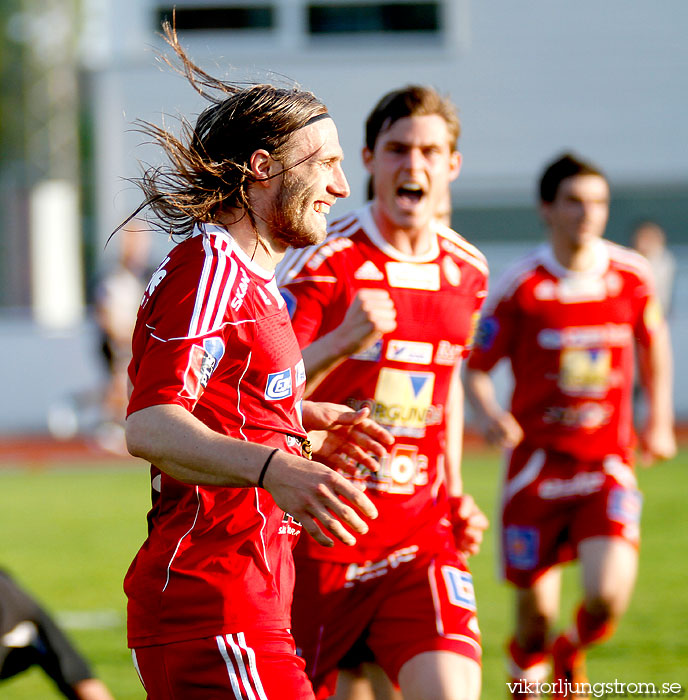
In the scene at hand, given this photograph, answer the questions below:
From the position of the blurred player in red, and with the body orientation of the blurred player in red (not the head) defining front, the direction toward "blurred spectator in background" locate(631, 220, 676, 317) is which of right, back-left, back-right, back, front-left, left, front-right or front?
back

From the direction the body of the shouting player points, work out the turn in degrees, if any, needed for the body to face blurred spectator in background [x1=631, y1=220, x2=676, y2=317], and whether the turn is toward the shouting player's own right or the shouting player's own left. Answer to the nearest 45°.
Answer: approximately 180°

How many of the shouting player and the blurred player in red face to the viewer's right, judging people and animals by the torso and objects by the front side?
0

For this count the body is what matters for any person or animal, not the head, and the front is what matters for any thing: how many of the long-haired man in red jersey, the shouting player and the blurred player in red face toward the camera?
2

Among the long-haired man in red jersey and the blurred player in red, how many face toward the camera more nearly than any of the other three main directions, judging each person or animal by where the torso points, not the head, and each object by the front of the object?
1

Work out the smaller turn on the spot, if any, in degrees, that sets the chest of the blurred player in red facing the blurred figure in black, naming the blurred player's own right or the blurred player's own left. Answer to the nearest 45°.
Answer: approximately 45° to the blurred player's own right

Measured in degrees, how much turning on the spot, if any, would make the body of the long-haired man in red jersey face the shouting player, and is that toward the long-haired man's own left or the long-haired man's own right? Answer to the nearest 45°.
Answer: approximately 45° to the long-haired man's own left

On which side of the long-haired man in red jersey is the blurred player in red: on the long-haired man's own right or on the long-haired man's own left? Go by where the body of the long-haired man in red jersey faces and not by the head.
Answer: on the long-haired man's own left

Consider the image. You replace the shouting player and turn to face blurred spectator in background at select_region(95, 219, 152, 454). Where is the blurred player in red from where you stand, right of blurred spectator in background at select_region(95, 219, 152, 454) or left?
right

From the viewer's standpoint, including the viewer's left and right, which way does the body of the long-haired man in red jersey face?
facing to the right of the viewer

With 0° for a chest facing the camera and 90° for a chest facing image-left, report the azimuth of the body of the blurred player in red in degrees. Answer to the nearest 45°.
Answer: approximately 0°
